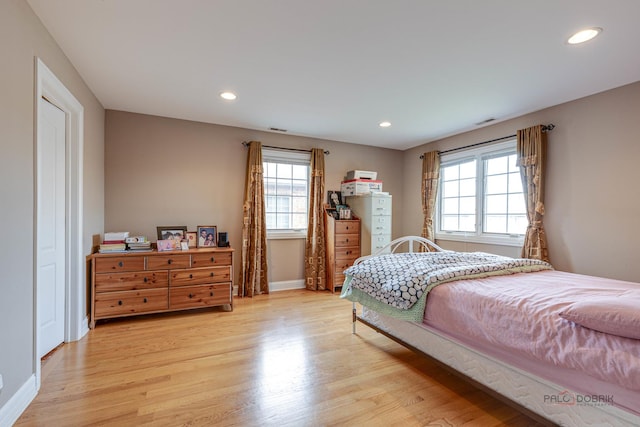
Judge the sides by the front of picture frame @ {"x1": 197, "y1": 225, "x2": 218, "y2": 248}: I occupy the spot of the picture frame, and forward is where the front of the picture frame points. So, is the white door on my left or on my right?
on my right

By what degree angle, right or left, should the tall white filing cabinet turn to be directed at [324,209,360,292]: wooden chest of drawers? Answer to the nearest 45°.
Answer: approximately 135° to its right

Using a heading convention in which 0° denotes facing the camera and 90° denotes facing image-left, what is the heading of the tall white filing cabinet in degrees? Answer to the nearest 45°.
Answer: approximately 315°

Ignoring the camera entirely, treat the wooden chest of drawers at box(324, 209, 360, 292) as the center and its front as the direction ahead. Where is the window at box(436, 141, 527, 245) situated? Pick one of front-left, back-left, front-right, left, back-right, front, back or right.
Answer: front-left

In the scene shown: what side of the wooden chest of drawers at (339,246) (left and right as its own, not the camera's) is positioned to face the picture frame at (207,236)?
right

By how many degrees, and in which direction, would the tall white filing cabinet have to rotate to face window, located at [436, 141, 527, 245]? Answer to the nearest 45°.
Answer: approximately 45° to its left

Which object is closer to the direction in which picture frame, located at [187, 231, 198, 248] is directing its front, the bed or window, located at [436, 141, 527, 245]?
the bed

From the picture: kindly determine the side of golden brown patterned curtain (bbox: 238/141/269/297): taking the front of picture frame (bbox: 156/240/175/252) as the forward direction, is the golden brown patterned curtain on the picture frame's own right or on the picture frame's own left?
on the picture frame's own left

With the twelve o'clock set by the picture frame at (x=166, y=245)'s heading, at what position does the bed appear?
The bed is roughly at 11 o'clock from the picture frame.
